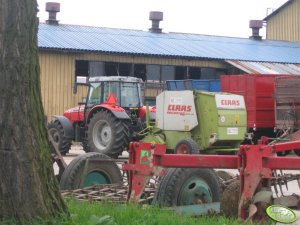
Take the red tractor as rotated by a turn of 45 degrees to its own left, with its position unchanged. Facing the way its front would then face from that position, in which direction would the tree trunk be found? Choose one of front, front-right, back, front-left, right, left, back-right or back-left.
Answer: left

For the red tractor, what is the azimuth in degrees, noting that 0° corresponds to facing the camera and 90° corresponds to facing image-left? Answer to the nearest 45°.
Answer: approximately 135°

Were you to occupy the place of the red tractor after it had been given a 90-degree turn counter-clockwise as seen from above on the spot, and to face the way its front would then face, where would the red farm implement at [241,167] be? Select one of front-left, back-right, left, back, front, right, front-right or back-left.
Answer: front-left

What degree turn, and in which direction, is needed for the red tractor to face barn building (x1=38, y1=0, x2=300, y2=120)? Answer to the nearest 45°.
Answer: approximately 45° to its right
